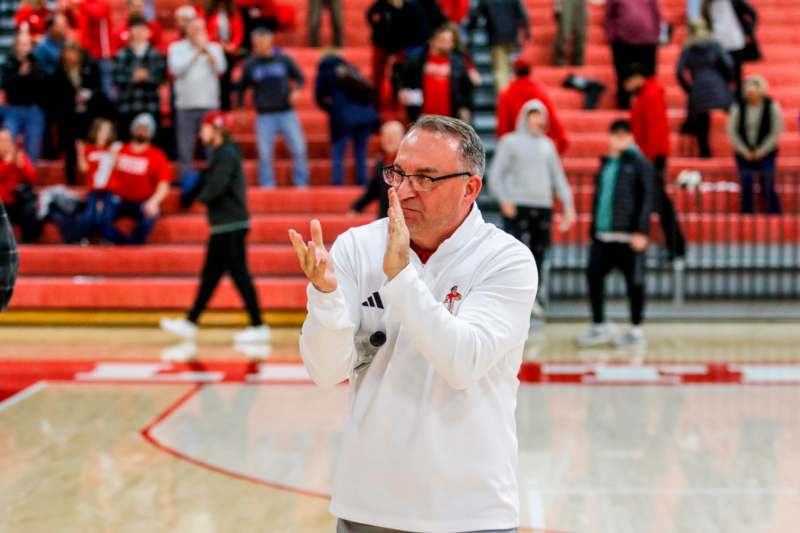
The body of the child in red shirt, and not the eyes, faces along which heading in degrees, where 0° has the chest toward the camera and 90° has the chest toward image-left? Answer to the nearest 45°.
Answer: approximately 0°

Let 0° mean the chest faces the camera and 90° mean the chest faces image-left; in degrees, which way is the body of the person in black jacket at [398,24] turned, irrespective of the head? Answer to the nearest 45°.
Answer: approximately 0°

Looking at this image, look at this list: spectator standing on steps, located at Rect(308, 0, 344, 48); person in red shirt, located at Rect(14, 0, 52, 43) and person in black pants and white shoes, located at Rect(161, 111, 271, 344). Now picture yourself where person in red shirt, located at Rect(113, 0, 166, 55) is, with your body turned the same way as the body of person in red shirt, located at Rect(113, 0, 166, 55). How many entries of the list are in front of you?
1

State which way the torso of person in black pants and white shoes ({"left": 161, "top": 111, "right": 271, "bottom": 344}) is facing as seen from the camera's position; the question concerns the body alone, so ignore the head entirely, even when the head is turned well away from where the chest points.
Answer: to the viewer's left

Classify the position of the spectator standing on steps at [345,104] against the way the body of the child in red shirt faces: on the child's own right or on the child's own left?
on the child's own left

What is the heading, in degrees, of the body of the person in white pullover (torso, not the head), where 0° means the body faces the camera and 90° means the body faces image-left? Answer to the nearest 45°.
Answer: approximately 45°

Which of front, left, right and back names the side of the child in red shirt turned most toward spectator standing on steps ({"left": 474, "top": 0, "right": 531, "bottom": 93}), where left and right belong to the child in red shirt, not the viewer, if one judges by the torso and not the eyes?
left

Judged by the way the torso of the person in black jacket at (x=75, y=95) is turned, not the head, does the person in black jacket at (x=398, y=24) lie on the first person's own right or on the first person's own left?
on the first person's own left

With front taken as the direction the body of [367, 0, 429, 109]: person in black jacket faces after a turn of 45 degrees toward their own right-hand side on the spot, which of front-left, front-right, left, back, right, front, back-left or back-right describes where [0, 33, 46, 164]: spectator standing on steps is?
front-right

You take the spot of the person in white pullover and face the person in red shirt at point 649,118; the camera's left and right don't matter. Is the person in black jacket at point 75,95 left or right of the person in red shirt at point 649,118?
left

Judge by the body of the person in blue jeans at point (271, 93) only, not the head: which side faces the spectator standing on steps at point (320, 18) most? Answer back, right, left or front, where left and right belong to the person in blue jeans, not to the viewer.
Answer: back
